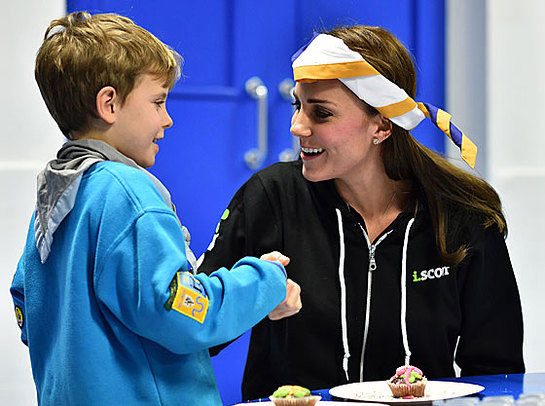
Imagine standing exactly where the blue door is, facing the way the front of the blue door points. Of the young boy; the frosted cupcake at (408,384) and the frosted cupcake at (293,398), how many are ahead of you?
3

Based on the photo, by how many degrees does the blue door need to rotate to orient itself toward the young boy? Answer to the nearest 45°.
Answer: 0° — it already faces them

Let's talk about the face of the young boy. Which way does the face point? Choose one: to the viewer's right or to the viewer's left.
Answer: to the viewer's right

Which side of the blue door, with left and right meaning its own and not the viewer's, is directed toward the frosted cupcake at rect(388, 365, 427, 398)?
front

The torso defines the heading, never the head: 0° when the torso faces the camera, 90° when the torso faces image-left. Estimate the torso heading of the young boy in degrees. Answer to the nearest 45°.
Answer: approximately 225°

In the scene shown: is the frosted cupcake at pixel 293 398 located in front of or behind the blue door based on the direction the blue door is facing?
in front

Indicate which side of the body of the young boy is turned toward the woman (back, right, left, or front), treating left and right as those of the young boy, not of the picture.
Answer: front

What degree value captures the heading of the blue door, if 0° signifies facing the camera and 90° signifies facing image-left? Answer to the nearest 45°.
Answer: approximately 0°

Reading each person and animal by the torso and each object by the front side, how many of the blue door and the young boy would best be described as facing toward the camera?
1
